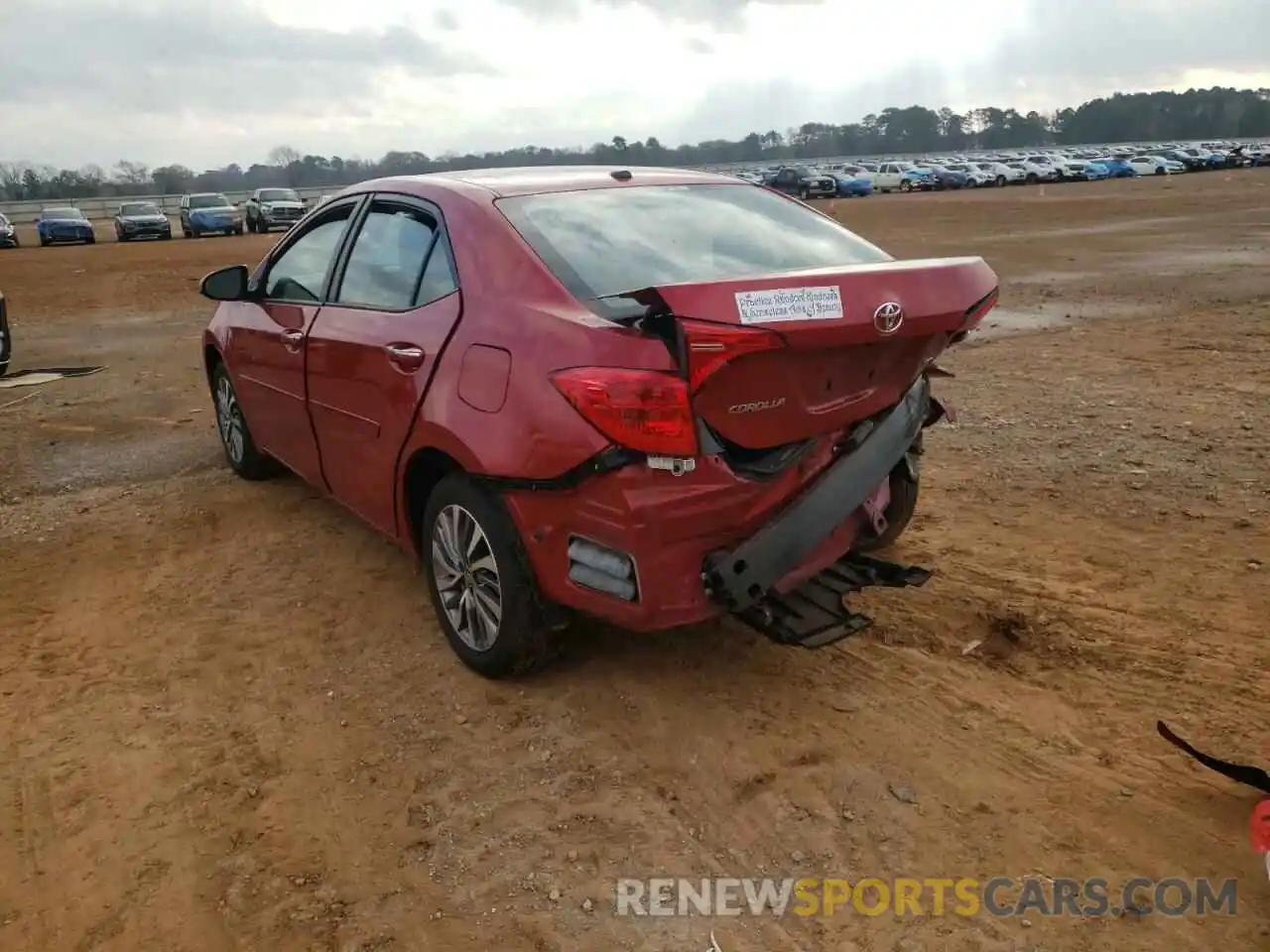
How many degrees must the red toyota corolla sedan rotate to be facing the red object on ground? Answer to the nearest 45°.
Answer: approximately 180°

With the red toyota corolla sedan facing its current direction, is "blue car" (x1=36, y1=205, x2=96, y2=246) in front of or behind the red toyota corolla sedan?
in front

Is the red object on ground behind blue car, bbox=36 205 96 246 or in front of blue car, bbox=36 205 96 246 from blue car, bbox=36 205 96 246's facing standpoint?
in front

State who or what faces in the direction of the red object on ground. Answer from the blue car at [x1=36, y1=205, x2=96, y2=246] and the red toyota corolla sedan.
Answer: the blue car

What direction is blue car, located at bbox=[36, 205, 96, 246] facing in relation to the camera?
toward the camera

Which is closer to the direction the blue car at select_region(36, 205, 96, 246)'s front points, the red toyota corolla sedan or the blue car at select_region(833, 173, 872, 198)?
the red toyota corolla sedan

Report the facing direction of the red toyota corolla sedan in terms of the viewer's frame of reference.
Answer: facing away from the viewer and to the left of the viewer

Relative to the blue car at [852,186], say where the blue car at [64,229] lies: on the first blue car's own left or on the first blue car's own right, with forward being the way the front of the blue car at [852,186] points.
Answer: on the first blue car's own right

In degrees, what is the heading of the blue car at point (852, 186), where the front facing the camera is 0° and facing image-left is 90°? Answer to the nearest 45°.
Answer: approximately 315°

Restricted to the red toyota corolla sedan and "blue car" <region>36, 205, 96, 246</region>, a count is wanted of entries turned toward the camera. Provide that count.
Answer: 1

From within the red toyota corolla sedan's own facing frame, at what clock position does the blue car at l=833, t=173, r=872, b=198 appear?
The blue car is roughly at 2 o'clock from the red toyota corolla sedan.

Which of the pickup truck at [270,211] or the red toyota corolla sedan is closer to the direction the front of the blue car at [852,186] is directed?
the red toyota corolla sedan

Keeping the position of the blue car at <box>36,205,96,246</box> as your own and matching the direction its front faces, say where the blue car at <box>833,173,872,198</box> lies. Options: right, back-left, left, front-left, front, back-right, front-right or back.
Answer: left
